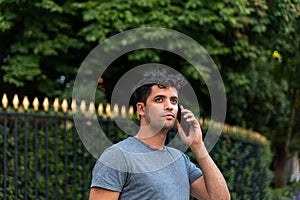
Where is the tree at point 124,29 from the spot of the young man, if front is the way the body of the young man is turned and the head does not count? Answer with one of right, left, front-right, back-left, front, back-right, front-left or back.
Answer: back-left

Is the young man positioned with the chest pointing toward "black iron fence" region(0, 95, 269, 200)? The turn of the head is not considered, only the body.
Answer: no

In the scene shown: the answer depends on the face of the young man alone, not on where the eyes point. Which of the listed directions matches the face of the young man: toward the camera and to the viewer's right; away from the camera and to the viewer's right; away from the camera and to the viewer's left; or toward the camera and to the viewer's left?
toward the camera and to the viewer's right

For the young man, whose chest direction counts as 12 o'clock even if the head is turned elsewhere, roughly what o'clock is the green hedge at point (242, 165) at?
The green hedge is roughly at 8 o'clock from the young man.

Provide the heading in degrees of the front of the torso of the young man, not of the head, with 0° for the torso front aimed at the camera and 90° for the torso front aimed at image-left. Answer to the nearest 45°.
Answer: approximately 315°
